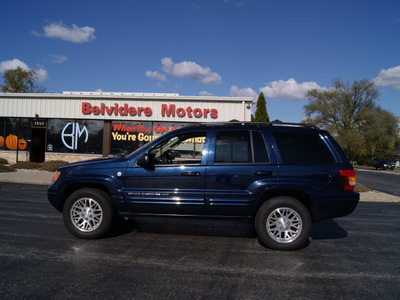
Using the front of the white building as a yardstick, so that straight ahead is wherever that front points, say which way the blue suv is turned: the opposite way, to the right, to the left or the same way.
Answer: to the right

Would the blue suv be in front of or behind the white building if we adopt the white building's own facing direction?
in front

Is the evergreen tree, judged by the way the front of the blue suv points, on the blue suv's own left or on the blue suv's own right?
on the blue suv's own right

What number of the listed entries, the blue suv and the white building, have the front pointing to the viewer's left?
1

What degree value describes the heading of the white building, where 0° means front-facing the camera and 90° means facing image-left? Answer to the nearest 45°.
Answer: approximately 0°

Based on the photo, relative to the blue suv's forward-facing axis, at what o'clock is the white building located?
The white building is roughly at 2 o'clock from the blue suv.

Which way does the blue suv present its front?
to the viewer's left

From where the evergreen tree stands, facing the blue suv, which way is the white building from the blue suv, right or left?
right

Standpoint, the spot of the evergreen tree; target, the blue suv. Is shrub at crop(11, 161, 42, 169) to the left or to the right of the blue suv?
right

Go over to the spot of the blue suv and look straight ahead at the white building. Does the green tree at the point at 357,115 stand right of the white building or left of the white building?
right
